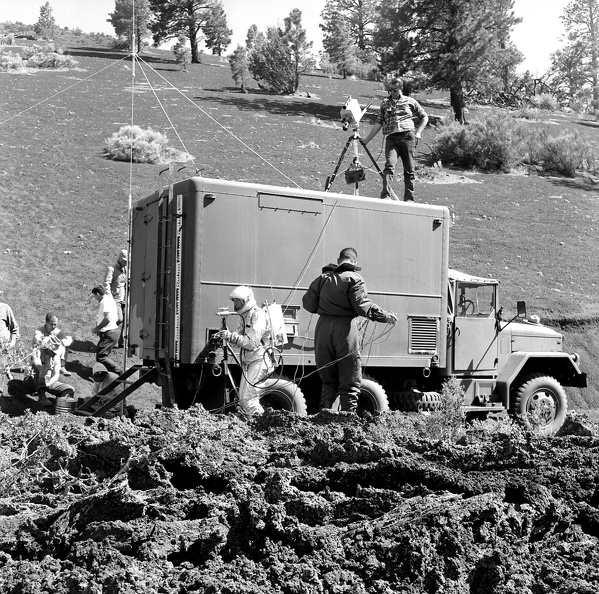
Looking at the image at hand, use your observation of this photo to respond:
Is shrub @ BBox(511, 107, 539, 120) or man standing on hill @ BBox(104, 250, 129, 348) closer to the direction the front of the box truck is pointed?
the shrub

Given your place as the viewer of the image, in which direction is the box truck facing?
facing away from the viewer and to the right of the viewer

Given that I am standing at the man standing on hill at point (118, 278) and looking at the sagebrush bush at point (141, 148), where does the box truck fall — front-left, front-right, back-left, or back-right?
back-right

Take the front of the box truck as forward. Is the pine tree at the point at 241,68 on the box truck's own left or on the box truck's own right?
on the box truck's own left

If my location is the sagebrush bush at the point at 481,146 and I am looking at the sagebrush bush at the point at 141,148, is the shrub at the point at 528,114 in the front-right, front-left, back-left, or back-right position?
back-right
